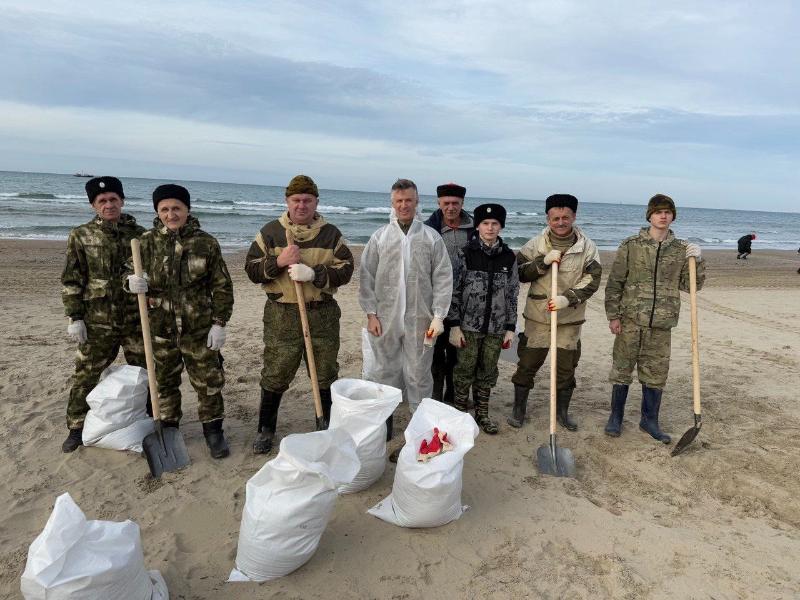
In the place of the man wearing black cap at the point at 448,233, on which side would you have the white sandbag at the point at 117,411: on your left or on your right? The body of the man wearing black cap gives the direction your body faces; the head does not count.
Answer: on your right

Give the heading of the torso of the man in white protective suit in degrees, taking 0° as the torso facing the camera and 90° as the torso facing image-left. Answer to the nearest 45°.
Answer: approximately 0°

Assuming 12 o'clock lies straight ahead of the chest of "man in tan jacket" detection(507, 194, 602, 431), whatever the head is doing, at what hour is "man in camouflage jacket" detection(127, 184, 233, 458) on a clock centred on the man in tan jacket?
The man in camouflage jacket is roughly at 2 o'clock from the man in tan jacket.

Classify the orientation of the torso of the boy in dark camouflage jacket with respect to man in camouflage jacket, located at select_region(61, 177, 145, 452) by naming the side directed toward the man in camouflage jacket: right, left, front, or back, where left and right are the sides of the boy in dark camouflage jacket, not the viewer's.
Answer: right

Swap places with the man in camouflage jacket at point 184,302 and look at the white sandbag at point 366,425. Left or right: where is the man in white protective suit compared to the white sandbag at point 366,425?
left

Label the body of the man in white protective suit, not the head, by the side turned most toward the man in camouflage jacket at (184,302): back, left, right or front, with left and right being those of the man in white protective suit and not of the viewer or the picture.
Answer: right

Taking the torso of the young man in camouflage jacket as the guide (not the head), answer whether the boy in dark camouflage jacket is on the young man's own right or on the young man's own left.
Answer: on the young man's own right

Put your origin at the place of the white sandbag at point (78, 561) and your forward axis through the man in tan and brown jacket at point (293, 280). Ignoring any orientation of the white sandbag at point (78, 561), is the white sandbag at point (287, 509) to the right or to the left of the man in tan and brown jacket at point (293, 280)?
right
